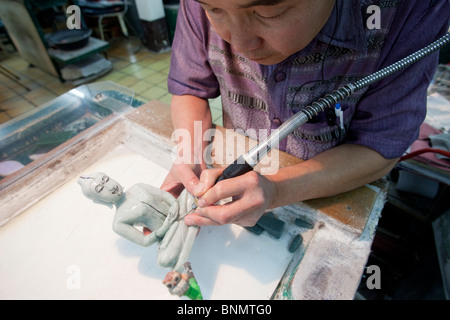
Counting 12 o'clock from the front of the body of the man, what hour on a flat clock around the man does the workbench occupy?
The workbench is roughly at 12 o'clock from the man.

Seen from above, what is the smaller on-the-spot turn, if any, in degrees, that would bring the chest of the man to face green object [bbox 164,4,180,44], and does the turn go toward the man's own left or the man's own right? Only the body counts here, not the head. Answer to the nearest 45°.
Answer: approximately 90° to the man's own right

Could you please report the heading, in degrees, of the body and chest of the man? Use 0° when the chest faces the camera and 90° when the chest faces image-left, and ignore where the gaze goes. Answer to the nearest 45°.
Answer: approximately 45°
